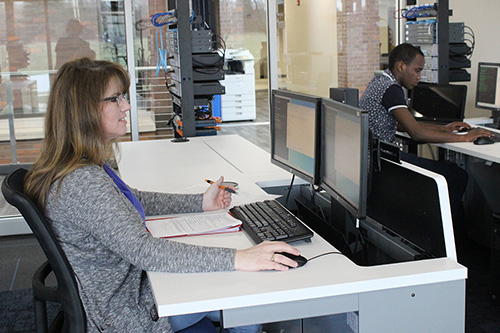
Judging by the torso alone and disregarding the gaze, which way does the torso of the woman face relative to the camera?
to the viewer's right

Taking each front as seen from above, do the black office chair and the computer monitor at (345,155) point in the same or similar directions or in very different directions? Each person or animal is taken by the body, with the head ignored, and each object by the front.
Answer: very different directions

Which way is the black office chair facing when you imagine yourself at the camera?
facing to the right of the viewer

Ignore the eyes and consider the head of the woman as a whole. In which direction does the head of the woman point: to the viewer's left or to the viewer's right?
to the viewer's right

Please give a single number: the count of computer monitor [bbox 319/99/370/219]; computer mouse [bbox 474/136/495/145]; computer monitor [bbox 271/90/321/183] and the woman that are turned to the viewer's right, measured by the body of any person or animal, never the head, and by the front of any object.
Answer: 2

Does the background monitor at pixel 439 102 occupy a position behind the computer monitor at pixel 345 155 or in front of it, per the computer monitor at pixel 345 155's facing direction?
behind

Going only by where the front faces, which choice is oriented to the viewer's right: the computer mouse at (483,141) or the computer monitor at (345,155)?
the computer mouse

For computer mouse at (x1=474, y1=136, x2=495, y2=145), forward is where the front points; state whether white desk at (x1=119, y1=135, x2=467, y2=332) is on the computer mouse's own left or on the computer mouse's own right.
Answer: on the computer mouse's own right

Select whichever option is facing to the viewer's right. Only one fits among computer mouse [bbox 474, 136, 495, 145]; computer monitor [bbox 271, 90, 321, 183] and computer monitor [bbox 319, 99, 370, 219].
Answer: the computer mouse

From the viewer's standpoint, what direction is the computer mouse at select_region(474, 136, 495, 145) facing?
to the viewer's right
